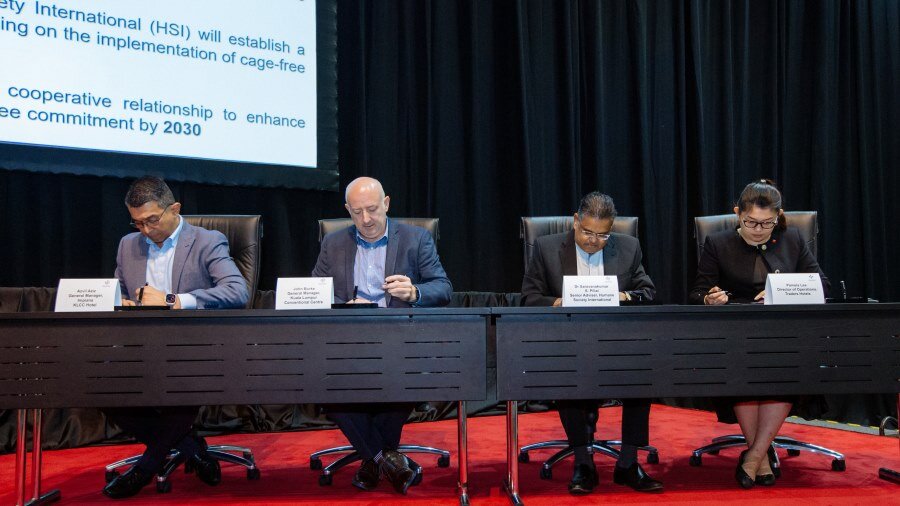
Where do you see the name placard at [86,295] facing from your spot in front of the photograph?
facing the viewer

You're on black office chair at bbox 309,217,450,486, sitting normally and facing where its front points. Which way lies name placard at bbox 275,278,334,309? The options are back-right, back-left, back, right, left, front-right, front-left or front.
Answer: front

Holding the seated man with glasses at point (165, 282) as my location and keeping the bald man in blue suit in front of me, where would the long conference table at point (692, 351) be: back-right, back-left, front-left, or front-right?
front-right

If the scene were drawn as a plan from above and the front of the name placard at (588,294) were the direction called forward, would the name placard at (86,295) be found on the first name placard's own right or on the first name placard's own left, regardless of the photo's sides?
on the first name placard's own right

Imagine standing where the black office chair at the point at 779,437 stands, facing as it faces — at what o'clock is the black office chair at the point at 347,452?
the black office chair at the point at 347,452 is roughly at 2 o'clock from the black office chair at the point at 779,437.

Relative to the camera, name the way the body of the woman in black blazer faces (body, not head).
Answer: toward the camera

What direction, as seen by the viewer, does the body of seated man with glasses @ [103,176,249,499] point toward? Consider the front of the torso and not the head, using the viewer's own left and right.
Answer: facing the viewer and to the left of the viewer

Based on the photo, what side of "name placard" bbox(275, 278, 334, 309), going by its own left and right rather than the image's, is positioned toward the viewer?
front

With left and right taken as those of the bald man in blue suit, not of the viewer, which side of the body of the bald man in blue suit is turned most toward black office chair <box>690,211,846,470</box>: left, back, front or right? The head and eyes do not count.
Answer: left

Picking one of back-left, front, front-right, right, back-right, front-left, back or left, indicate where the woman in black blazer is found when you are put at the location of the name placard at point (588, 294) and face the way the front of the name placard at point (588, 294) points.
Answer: back-left

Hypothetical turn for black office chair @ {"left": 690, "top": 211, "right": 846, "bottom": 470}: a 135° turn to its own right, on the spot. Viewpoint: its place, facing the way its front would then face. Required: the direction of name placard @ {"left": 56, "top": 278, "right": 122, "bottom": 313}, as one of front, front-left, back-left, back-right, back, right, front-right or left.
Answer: left

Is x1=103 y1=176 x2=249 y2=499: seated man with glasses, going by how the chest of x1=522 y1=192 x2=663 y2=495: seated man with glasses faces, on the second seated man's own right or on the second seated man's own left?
on the second seated man's own right

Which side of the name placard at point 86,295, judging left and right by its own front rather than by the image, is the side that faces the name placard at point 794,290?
left

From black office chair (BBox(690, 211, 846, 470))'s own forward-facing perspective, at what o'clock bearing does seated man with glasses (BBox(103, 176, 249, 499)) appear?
The seated man with glasses is roughly at 2 o'clock from the black office chair.
